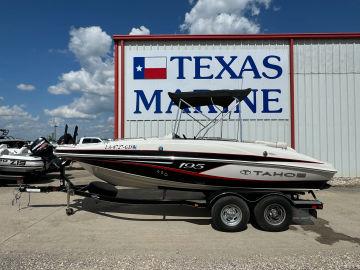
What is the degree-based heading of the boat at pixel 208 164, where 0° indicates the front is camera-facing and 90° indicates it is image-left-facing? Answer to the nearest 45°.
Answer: approximately 90°

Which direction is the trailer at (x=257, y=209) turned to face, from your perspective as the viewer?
facing to the left of the viewer

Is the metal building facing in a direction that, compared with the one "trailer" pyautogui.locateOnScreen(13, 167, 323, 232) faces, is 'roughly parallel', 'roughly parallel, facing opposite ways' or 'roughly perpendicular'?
roughly perpendicular

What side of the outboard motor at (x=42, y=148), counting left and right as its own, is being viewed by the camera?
left

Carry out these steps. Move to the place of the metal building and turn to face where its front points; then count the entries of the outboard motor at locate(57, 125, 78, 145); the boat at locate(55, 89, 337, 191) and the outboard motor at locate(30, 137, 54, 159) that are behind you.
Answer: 0

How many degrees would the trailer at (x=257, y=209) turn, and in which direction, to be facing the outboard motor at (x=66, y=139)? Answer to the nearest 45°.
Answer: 0° — it already faces it

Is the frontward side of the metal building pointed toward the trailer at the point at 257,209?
yes

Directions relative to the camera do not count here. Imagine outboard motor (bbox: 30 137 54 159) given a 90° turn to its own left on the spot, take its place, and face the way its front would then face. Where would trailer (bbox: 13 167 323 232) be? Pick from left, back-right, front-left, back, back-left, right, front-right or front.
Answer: front-left

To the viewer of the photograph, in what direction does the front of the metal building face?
facing the viewer

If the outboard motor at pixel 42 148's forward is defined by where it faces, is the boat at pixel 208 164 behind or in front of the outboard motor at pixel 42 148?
behind
